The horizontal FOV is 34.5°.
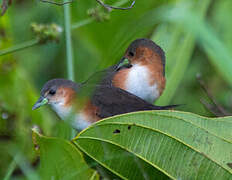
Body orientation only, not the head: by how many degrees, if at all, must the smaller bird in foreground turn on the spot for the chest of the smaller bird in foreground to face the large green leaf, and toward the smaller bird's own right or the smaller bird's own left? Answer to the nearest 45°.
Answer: approximately 135° to the smaller bird's own left

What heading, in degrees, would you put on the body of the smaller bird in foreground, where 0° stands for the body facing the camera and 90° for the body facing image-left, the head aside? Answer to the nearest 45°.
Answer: approximately 90°
